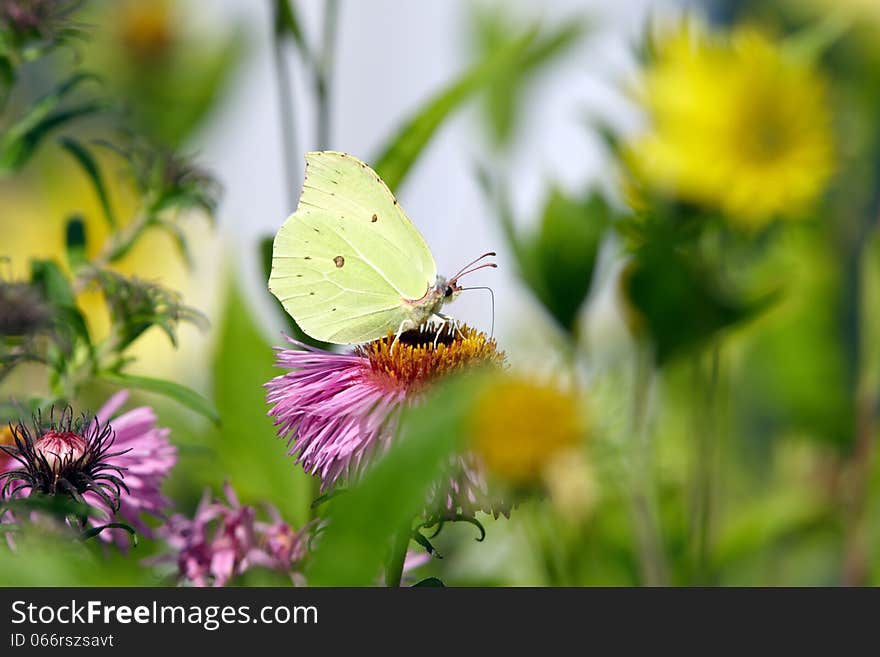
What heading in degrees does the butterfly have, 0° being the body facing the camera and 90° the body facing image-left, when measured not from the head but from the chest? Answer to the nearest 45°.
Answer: approximately 270°
